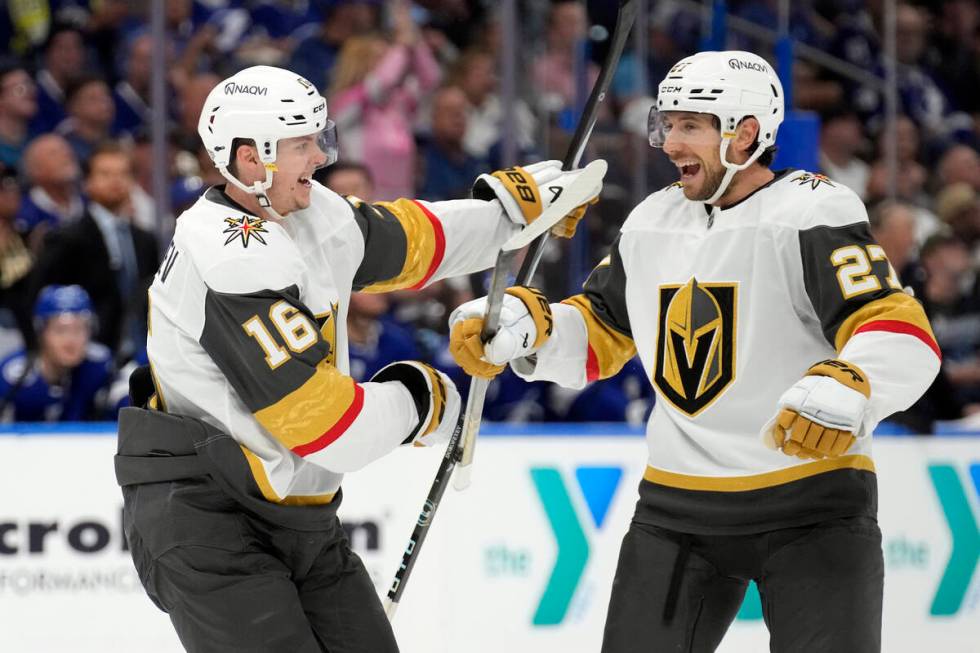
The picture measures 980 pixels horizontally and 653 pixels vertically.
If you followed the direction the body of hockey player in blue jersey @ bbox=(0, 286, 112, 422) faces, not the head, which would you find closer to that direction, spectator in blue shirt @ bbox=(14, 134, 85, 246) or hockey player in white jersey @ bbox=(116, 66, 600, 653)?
the hockey player in white jersey

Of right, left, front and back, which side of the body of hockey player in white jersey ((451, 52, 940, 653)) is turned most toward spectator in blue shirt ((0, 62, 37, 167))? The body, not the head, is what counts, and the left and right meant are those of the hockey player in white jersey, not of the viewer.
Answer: right

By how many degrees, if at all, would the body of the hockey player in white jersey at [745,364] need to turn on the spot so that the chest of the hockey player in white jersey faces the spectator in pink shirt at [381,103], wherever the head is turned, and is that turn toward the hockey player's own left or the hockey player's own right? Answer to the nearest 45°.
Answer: approximately 90° to the hockey player's own right

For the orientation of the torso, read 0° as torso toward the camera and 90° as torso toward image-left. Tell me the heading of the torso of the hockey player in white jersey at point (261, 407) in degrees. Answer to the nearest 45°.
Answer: approximately 270°

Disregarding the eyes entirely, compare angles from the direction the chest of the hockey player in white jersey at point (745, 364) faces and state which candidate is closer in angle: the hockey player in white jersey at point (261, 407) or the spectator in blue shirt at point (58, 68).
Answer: the hockey player in white jersey

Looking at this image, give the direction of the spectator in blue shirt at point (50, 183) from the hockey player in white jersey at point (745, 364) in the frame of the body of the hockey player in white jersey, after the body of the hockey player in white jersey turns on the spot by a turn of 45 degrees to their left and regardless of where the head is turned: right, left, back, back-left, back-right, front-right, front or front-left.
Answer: back-right

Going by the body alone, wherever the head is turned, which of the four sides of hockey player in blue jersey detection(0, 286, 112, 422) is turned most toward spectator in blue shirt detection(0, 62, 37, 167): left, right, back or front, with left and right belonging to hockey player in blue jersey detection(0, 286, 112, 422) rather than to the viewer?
back

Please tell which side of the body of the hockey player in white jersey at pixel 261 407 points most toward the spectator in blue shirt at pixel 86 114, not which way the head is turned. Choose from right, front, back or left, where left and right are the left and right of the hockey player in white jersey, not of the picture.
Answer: left

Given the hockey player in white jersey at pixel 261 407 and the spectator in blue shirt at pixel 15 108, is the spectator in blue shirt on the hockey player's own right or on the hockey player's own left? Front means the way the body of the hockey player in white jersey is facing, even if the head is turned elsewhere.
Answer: on the hockey player's own left

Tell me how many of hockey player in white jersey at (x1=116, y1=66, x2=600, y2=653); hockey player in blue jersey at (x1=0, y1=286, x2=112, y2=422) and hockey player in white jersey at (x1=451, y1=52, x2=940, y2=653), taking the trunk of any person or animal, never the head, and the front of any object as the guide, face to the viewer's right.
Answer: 1

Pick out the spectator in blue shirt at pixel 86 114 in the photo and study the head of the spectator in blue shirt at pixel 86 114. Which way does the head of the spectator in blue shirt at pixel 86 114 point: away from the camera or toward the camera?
toward the camera

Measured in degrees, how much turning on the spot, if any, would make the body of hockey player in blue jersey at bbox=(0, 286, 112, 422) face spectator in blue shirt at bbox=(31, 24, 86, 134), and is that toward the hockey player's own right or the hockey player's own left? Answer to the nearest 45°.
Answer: approximately 180°

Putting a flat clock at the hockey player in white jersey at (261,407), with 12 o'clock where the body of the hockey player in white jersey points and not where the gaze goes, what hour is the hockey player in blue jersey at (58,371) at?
The hockey player in blue jersey is roughly at 8 o'clock from the hockey player in white jersey.

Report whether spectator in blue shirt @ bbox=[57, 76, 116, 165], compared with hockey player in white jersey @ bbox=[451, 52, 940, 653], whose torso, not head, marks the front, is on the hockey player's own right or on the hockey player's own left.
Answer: on the hockey player's own right

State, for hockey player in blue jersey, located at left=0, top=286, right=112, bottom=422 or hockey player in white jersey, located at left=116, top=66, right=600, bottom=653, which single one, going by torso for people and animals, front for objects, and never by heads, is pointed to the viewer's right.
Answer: the hockey player in white jersey

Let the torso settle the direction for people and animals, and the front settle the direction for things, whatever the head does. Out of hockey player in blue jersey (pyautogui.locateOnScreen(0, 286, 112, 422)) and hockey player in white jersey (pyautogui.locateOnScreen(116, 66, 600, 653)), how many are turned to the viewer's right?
1

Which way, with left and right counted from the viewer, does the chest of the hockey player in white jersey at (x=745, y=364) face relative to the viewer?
facing the viewer and to the left of the viewer

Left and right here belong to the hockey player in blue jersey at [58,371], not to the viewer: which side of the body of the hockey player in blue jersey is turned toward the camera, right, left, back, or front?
front

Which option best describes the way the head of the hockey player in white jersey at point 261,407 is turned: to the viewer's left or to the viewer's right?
to the viewer's right

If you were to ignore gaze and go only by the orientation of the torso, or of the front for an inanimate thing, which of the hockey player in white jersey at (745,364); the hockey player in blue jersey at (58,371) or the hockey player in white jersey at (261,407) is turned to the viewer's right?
the hockey player in white jersey at (261,407)
